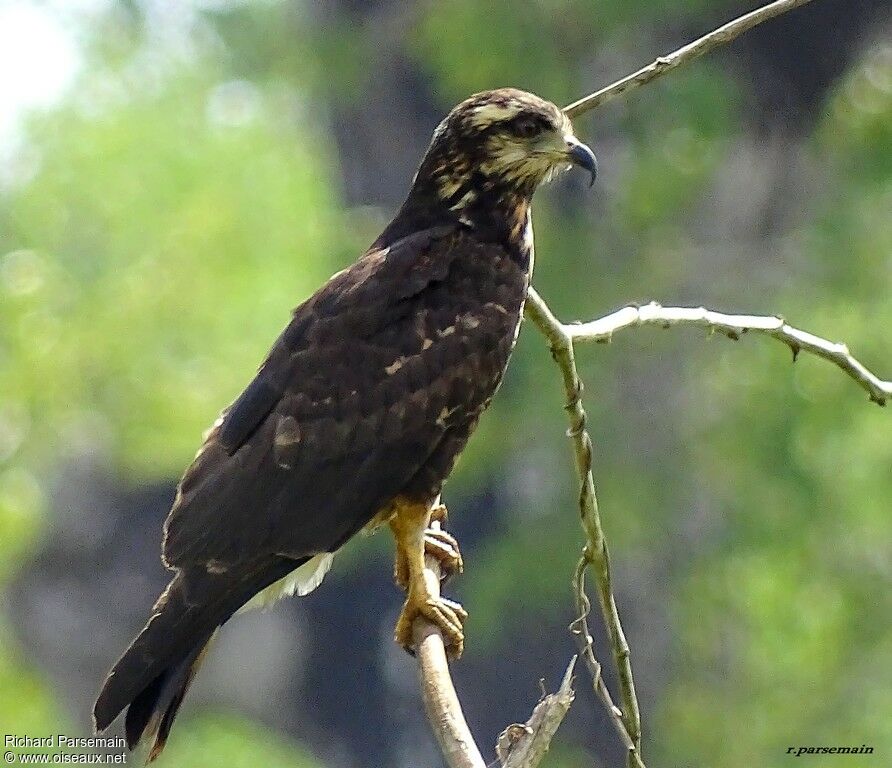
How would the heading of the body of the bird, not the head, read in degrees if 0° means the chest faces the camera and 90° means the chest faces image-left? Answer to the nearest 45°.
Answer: approximately 270°

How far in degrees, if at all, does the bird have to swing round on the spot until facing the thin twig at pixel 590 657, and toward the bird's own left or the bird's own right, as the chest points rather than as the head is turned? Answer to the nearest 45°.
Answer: approximately 45° to the bird's own right
